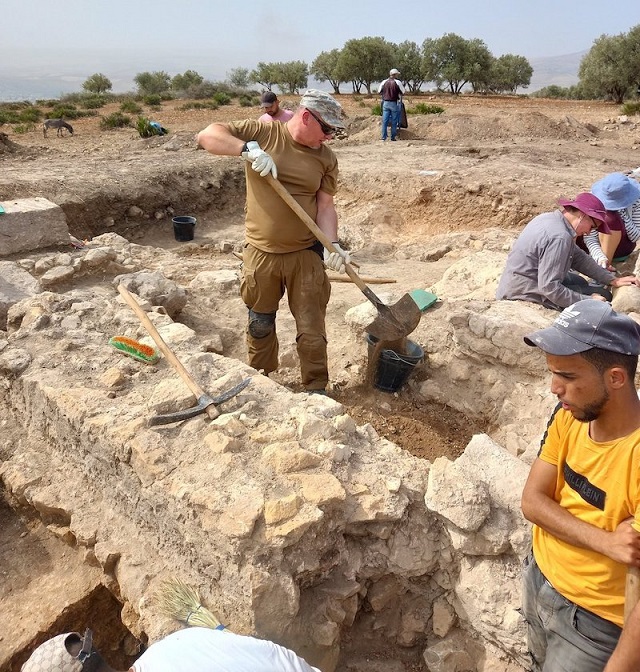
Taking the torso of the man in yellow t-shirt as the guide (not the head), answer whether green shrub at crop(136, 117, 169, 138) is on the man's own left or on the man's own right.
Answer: on the man's own right

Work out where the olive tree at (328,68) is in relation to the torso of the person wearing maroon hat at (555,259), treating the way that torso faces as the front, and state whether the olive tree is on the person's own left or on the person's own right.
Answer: on the person's own left

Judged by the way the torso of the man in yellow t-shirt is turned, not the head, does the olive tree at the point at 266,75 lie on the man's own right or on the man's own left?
on the man's own right

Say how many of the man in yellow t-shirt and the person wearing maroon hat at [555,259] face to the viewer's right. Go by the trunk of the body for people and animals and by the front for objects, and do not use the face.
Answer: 1

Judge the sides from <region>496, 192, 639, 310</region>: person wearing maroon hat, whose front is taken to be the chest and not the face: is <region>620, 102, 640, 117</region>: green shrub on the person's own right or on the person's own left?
on the person's own left

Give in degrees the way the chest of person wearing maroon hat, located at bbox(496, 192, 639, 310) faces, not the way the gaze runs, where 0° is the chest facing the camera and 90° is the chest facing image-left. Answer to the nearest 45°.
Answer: approximately 270°

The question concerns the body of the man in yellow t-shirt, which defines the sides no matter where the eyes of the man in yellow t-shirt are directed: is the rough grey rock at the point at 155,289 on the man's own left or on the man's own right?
on the man's own right

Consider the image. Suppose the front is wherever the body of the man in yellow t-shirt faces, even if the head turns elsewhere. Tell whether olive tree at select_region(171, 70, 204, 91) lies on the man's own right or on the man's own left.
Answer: on the man's own right

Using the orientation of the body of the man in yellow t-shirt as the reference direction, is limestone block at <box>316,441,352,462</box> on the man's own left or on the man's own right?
on the man's own right

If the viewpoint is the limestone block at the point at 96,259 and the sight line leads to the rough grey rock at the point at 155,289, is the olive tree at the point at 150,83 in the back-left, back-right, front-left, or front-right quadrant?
back-left
